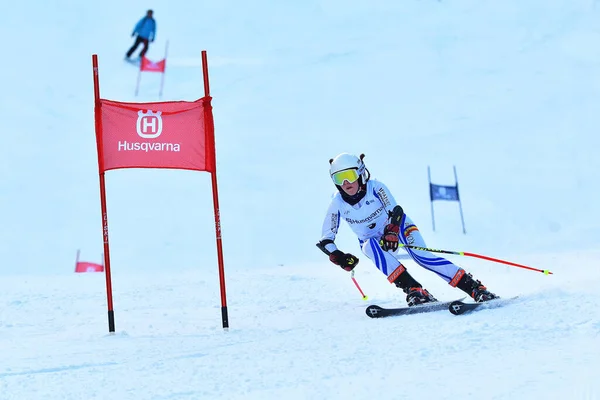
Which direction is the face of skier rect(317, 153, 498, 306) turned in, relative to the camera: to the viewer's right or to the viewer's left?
to the viewer's left

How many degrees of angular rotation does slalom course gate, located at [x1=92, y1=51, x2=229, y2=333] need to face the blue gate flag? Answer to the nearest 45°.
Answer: approximately 135° to its left

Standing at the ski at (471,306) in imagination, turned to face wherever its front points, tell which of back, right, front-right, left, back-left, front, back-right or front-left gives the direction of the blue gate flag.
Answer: back-right

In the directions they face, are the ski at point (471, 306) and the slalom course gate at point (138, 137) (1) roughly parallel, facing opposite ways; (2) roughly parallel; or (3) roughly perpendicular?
roughly perpendicular

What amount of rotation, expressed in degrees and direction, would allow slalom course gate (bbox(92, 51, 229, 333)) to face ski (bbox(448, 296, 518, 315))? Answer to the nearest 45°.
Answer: approximately 90° to its left

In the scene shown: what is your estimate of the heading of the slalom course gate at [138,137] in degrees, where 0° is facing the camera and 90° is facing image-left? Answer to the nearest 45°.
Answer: approximately 0°

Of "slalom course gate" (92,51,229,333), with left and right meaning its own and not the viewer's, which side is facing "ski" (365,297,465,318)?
left

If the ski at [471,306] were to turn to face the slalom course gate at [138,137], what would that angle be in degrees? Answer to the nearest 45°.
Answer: approximately 45° to its right

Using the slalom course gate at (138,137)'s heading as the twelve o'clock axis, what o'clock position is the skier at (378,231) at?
The skier is roughly at 9 o'clock from the slalom course gate.

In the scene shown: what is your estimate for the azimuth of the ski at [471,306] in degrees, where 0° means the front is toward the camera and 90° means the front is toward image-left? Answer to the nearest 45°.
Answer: approximately 45°
